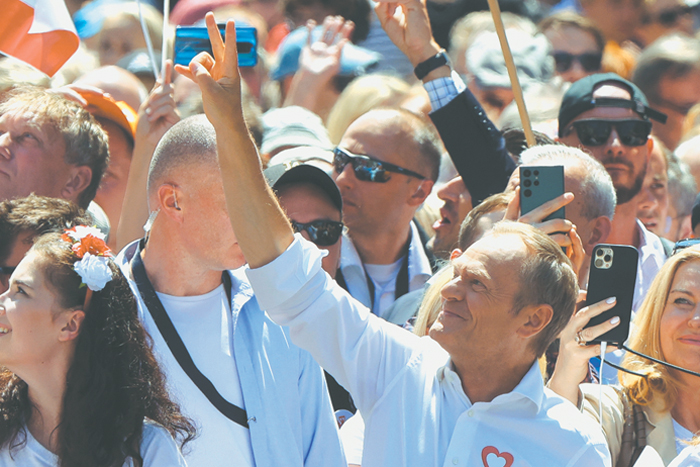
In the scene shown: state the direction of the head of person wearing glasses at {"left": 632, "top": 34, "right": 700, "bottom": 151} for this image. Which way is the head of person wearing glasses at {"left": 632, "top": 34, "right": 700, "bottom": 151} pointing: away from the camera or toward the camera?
toward the camera

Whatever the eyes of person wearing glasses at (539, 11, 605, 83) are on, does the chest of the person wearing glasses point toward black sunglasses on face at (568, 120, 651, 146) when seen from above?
yes

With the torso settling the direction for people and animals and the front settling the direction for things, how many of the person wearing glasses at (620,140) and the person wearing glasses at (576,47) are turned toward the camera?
2

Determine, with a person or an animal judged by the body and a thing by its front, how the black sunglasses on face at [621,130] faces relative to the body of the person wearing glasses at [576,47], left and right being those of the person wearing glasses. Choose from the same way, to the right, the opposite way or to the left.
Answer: the same way

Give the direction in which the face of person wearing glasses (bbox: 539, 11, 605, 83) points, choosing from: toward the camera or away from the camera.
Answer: toward the camera

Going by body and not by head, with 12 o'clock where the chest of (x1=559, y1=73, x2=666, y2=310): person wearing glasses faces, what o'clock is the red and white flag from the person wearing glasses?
The red and white flag is roughly at 2 o'clock from the person wearing glasses.

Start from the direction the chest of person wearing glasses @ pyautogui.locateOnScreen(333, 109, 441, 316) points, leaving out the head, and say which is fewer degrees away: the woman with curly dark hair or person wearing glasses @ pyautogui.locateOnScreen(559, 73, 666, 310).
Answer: the woman with curly dark hair

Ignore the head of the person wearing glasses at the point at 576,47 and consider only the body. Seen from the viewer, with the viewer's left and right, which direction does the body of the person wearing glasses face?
facing the viewer

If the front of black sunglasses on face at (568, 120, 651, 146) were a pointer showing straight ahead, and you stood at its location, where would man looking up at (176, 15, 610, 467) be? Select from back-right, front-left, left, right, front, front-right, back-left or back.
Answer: front

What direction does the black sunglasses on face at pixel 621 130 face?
toward the camera

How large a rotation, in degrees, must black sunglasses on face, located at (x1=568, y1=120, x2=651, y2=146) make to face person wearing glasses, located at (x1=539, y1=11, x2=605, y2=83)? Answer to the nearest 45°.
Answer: approximately 180°

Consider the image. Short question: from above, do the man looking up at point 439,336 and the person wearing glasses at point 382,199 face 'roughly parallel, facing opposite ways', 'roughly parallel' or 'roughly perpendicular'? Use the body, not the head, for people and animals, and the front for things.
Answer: roughly parallel

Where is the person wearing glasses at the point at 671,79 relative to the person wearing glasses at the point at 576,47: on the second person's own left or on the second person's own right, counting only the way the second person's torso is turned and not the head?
on the second person's own left

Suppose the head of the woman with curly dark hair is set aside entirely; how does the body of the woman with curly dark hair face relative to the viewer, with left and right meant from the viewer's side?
facing the viewer and to the left of the viewer

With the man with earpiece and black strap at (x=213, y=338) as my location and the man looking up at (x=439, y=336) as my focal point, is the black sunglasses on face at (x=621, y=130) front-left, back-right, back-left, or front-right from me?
front-left
